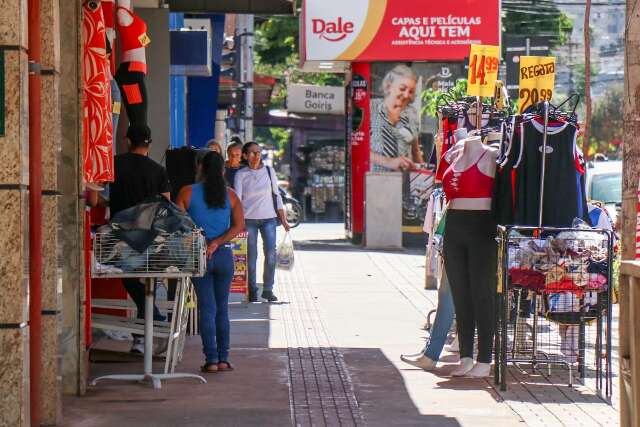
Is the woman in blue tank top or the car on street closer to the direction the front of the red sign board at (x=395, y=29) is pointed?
the woman in blue tank top

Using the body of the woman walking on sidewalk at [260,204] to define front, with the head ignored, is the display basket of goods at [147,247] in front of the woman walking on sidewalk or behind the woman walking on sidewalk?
in front

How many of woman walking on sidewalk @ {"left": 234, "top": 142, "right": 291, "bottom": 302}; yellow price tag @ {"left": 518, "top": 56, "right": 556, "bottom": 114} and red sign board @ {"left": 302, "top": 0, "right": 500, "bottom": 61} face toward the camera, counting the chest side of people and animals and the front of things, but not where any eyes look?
3

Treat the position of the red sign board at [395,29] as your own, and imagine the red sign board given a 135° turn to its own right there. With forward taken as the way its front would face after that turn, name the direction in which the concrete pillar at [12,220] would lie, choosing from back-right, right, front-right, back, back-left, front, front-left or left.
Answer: back-left

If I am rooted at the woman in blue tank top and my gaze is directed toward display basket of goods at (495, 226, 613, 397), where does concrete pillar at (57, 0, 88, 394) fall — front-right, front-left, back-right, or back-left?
back-right

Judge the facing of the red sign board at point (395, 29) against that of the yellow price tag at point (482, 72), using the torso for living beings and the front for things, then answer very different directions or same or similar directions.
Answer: same or similar directions

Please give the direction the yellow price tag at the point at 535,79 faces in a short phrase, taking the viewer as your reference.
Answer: facing the viewer

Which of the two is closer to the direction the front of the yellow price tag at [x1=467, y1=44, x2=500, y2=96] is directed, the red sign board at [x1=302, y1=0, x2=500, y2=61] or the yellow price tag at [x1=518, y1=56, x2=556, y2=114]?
the yellow price tag

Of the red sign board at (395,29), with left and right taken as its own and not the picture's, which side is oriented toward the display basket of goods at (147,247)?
front

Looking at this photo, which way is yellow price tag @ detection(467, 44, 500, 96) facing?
toward the camera

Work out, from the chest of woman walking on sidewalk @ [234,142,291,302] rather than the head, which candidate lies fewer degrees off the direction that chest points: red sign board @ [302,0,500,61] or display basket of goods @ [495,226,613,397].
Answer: the display basket of goods

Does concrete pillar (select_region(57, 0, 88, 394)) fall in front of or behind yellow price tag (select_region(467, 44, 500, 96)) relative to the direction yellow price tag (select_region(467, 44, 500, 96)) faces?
in front

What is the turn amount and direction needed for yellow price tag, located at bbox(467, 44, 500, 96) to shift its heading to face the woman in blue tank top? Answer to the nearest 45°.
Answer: approximately 45° to its right

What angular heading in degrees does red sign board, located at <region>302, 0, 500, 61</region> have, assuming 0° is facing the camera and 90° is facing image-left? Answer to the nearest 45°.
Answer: approximately 0°

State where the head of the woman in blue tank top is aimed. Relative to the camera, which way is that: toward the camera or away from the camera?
away from the camera
